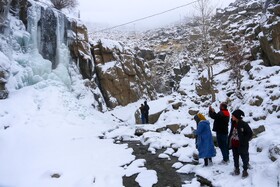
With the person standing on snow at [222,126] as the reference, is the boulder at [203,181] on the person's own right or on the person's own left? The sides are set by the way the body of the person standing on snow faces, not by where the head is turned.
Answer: on the person's own left

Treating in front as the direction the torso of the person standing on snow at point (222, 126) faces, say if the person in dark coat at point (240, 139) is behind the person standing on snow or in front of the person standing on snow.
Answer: behind

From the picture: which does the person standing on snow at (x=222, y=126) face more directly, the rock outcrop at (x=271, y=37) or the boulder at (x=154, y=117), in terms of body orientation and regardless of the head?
the boulder

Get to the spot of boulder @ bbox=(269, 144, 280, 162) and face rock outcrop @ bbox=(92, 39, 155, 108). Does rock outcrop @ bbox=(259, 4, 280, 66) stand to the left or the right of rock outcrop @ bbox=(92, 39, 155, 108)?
right

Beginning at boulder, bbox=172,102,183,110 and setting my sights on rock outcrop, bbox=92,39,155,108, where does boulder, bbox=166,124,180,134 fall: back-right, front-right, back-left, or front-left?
back-left
